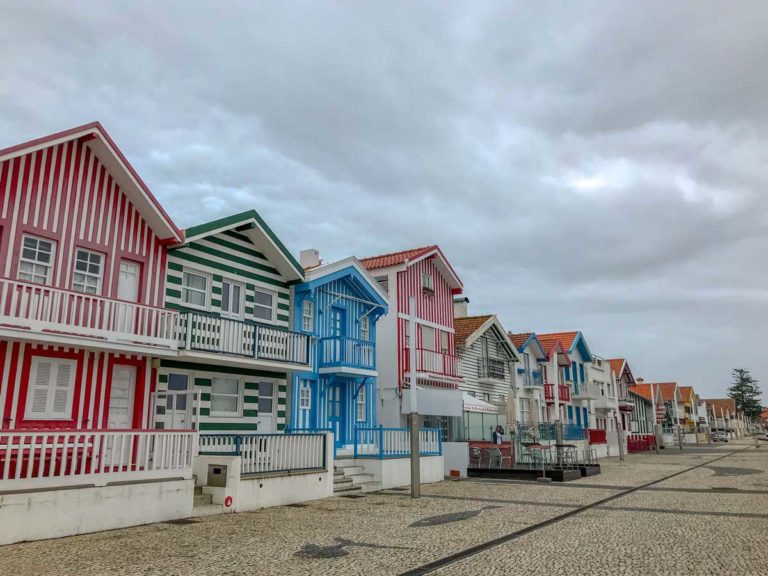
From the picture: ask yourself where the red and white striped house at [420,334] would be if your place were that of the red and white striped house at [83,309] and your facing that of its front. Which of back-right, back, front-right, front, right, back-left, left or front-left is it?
left

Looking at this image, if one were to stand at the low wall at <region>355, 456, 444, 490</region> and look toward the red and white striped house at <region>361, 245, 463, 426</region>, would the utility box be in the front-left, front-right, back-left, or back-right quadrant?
back-left

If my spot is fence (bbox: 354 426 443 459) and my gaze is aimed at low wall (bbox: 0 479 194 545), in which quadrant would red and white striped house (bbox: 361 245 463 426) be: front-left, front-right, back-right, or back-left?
back-right

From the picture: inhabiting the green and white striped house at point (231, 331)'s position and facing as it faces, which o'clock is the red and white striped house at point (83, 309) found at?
The red and white striped house is roughly at 3 o'clock from the green and white striped house.

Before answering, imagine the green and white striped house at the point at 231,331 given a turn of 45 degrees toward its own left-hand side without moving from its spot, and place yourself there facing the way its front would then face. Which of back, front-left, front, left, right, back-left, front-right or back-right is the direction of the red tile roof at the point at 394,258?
front-left

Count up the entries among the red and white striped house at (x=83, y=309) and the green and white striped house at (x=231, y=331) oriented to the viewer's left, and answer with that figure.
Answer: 0

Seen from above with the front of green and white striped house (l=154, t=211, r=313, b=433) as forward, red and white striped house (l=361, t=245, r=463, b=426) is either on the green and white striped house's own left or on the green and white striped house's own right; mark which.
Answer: on the green and white striped house's own left

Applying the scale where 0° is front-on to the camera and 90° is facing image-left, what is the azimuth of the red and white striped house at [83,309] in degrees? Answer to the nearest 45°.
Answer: approximately 315°

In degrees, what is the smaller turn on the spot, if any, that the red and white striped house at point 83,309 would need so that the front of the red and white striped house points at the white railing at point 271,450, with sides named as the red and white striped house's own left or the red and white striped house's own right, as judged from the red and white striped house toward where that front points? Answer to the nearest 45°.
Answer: approximately 45° to the red and white striped house's own left

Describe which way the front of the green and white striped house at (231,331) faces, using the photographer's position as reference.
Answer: facing the viewer and to the right of the viewer

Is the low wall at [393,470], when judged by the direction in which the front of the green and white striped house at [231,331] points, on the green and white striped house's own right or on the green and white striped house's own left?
on the green and white striped house's own left

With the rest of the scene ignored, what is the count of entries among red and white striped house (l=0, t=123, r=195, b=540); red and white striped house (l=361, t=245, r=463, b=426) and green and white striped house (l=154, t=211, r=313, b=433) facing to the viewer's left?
0

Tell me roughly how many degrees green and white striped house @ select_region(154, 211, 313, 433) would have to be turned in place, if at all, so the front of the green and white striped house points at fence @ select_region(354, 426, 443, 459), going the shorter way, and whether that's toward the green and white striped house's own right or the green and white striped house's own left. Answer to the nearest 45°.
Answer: approximately 90° to the green and white striped house's own left

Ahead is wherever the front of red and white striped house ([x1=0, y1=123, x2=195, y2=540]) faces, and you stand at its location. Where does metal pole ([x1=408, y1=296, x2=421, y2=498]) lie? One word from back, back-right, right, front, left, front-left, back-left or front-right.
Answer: front-left
